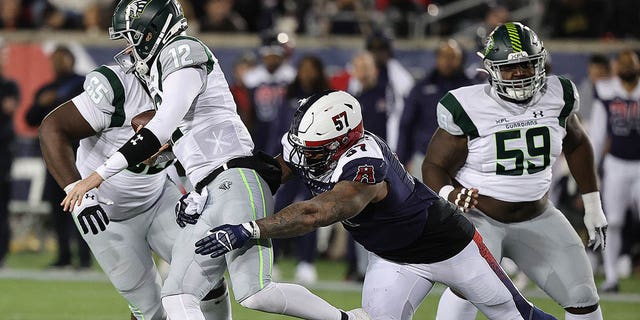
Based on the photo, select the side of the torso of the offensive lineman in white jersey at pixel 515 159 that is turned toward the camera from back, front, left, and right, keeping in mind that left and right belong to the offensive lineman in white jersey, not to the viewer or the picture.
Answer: front

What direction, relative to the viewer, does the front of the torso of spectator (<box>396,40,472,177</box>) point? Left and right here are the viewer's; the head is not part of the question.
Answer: facing the viewer

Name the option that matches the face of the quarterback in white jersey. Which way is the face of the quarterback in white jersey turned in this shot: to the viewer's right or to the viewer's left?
to the viewer's left

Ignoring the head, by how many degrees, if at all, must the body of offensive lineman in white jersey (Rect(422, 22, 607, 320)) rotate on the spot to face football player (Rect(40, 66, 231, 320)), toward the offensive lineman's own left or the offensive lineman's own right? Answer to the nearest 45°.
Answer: approximately 90° to the offensive lineman's own right

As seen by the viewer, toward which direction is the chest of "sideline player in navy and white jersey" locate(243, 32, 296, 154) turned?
toward the camera

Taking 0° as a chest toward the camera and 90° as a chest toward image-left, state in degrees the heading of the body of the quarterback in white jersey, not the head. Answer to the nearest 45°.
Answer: approximately 90°

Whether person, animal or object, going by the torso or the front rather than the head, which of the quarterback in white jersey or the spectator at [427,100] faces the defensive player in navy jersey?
the spectator

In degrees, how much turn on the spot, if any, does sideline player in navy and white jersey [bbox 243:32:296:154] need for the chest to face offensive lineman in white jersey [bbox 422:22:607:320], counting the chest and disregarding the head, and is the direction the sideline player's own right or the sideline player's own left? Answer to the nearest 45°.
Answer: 0° — they already face them

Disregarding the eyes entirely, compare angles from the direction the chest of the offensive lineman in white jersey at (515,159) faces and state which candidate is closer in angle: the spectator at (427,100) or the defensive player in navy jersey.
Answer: the defensive player in navy jersey
